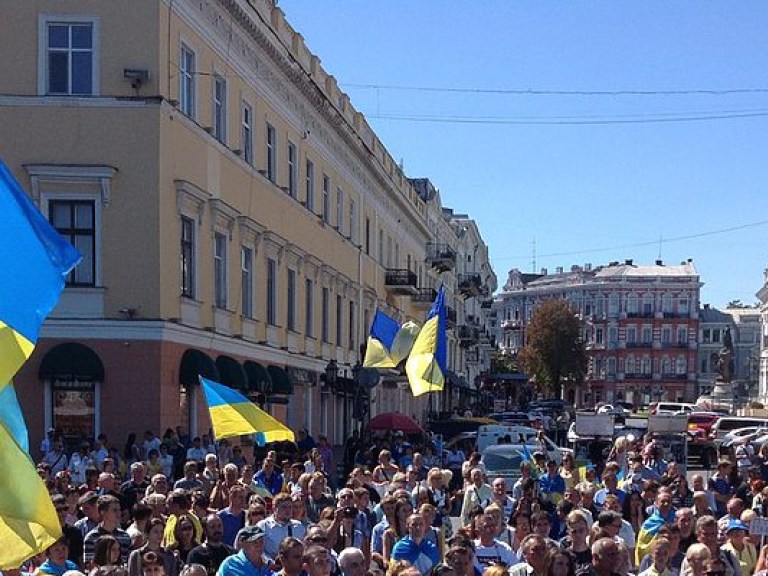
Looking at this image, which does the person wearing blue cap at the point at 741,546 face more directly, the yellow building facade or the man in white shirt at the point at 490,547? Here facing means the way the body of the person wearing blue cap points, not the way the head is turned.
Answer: the man in white shirt

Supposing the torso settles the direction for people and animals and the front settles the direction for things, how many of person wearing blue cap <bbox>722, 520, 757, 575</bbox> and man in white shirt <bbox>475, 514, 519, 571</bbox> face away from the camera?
0

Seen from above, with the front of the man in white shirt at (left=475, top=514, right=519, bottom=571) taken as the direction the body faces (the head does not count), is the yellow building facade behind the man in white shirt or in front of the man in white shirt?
behind

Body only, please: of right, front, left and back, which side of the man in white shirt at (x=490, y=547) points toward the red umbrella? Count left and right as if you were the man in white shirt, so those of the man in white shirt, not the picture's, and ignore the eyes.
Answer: back

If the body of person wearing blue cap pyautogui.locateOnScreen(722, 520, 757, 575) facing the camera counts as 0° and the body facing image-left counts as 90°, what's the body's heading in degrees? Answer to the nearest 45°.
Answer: approximately 45°

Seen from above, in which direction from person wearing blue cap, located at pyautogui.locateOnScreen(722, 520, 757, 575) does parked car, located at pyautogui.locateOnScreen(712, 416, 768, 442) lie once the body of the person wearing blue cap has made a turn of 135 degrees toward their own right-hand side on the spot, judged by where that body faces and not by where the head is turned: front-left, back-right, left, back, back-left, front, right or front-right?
front

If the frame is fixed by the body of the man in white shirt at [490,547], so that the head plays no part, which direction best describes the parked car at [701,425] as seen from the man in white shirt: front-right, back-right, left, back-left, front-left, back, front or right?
back

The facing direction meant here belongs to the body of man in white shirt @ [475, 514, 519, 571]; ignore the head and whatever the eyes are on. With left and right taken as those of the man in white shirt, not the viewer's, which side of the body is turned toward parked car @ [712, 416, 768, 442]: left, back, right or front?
back

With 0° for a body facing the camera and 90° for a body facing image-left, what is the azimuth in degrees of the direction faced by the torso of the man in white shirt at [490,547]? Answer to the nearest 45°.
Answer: approximately 0°

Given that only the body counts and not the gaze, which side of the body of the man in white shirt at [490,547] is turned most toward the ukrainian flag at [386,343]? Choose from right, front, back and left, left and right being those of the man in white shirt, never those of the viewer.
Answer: back
